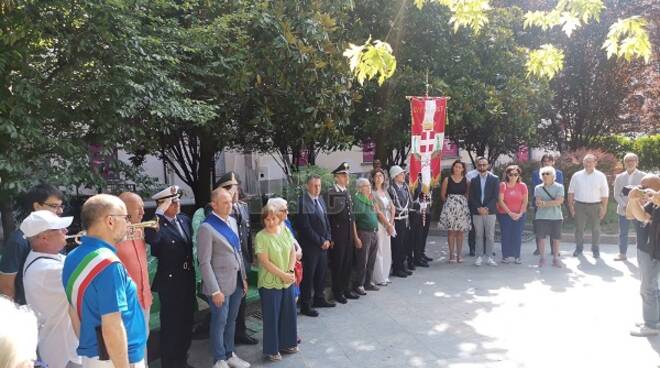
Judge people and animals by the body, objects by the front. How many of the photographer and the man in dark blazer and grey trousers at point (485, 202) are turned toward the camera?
1

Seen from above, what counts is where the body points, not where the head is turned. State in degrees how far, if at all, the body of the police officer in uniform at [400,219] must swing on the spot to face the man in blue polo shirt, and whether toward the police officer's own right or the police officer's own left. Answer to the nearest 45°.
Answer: approximately 45° to the police officer's own right

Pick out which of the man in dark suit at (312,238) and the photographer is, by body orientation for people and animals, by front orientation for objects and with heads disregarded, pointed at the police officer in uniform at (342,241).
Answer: the photographer

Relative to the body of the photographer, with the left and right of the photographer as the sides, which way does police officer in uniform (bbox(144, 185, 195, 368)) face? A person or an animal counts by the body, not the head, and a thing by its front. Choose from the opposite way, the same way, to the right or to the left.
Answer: the opposite way

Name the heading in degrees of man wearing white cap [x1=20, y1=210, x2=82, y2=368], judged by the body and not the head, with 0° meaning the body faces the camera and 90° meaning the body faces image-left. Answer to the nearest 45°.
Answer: approximately 270°

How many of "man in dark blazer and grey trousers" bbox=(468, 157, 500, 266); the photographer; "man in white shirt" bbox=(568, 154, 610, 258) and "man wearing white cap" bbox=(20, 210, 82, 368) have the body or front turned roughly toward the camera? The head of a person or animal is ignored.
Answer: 2

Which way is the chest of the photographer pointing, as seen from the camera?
to the viewer's left

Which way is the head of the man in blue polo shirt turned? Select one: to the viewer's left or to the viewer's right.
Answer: to the viewer's right

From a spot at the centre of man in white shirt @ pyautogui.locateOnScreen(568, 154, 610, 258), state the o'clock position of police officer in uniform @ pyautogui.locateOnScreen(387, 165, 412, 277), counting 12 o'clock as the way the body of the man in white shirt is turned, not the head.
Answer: The police officer in uniform is roughly at 2 o'clock from the man in white shirt.

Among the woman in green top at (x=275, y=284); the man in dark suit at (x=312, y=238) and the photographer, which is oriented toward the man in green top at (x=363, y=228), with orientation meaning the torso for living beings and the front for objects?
the photographer

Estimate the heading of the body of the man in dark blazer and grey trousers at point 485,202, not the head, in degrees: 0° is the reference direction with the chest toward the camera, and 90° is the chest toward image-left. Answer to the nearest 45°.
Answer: approximately 0°

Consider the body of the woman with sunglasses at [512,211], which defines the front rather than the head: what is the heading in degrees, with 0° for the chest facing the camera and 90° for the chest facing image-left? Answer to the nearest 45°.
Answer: approximately 0°

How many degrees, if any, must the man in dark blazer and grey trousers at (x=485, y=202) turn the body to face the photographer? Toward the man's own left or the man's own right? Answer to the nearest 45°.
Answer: approximately 45° to the man's own left
